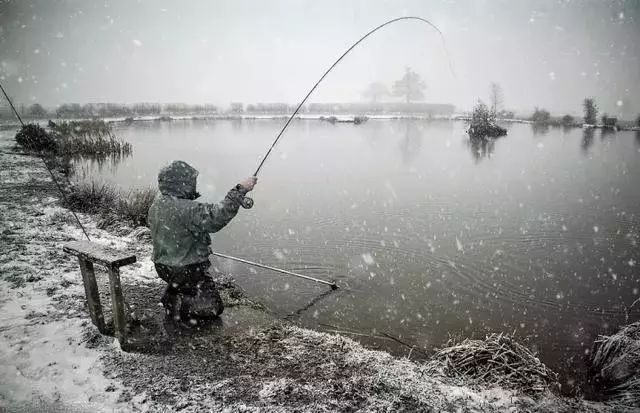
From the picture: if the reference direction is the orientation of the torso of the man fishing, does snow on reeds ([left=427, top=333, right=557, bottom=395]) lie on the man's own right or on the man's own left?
on the man's own right

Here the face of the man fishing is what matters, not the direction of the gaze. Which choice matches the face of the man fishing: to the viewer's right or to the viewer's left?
to the viewer's right

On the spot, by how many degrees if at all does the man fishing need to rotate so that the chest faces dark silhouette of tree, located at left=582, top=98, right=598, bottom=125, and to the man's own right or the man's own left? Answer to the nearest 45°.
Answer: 0° — they already face it

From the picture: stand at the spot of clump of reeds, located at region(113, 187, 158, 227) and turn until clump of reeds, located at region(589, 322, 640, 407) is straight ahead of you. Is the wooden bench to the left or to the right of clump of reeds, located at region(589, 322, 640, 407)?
right

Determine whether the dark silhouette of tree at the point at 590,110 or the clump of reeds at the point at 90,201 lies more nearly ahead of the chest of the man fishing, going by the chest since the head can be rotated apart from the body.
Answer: the dark silhouette of tree

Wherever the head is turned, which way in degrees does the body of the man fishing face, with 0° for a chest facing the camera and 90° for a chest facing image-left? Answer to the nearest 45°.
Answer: approximately 225°

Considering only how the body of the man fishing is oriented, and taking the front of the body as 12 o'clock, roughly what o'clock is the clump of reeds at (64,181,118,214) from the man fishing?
The clump of reeds is roughly at 10 o'clock from the man fishing.

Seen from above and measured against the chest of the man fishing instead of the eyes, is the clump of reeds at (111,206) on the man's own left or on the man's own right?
on the man's own left

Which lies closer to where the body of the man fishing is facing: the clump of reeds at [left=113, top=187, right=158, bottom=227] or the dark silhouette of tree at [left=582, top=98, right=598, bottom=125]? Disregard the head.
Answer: the dark silhouette of tree

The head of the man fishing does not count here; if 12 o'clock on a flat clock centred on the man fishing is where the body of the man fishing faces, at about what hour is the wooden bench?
The wooden bench is roughly at 7 o'clock from the man fishing.

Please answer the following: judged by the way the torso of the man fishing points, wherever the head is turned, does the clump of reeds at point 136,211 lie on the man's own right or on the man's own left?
on the man's own left

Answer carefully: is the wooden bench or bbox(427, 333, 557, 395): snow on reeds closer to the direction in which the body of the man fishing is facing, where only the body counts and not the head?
the snow on reeds
